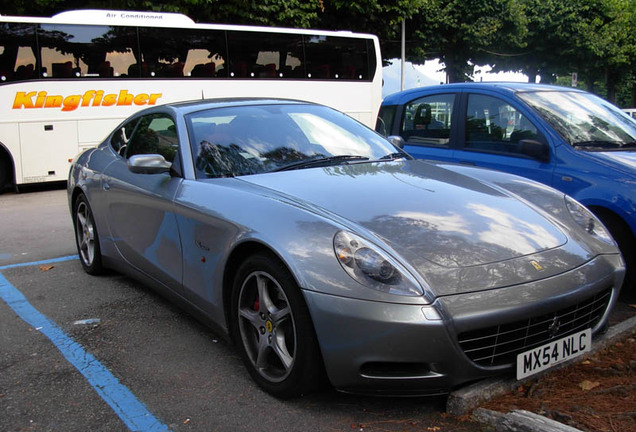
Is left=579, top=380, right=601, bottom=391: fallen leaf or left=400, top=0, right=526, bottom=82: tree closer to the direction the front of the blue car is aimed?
the fallen leaf

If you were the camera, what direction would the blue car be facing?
facing the viewer and to the right of the viewer

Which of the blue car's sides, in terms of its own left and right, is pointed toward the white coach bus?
back

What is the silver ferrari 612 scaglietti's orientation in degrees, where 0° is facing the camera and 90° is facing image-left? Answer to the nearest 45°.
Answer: approximately 315°

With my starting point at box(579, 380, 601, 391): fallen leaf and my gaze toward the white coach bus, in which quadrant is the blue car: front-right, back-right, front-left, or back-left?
front-right

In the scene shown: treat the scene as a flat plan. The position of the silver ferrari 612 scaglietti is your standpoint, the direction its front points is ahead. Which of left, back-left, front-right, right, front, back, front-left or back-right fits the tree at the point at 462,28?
back-left

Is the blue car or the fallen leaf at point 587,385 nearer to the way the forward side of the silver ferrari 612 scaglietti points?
the fallen leaf

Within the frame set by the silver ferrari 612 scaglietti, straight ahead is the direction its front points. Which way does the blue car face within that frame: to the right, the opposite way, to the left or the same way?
the same way

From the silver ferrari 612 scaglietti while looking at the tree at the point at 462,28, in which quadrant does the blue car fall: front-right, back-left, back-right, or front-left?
front-right

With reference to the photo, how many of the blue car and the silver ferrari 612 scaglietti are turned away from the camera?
0

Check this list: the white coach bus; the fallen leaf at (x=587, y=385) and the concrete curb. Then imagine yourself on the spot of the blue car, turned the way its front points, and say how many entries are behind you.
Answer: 1

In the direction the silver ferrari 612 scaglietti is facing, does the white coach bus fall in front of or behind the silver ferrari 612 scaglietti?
behind
